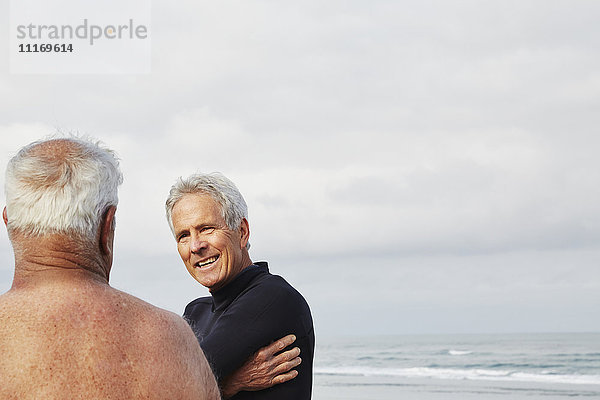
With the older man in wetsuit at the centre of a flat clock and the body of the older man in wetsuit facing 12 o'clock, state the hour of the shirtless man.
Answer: The shirtless man is roughly at 11 o'clock from the older man in wetsuit.

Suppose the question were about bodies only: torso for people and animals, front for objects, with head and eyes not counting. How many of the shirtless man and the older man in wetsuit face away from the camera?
1

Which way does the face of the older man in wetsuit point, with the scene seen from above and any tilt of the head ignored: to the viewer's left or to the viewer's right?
to the viewer's left

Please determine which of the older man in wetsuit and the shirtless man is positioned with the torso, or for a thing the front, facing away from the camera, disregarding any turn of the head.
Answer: the shirtless man

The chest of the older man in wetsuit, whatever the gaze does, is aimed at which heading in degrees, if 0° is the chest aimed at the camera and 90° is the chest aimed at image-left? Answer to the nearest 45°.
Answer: approximately 45°

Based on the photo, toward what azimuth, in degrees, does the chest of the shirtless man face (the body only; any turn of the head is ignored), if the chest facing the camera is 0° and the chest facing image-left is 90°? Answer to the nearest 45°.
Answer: approximately 180°
